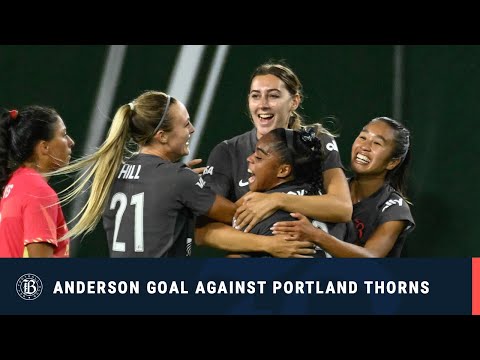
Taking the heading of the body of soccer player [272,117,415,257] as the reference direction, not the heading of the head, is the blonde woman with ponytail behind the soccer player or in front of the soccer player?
in front

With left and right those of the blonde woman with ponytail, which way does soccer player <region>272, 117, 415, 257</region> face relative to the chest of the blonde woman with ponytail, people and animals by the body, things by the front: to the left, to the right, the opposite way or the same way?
the opposite way

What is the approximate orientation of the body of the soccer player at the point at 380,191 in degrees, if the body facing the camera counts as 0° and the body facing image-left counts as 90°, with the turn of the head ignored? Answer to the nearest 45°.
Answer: approximately 45°

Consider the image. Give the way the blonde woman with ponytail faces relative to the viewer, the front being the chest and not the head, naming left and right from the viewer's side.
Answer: facing away from the viewer and to the right of the viewer

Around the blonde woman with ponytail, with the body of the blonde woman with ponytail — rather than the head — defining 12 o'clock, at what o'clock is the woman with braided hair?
The woman with braided hair is roughly at 2 o'clock from the blonde woman with ponytail.

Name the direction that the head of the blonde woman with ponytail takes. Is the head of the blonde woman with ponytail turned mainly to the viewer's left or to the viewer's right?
to the viewer's right

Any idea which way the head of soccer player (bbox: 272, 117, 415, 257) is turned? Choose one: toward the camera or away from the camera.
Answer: toward the camera

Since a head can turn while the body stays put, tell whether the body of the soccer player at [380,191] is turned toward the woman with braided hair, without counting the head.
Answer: yes
